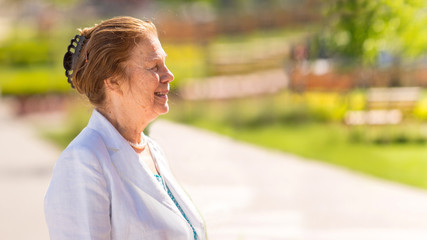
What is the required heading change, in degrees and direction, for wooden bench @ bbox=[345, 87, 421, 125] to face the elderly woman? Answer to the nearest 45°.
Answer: approximately 45° to its left

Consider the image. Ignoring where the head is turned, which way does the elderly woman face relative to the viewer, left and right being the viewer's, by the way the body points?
facing to the right of the viewer

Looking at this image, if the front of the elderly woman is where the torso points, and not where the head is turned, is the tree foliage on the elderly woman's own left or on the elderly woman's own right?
on the elderly woman's own left

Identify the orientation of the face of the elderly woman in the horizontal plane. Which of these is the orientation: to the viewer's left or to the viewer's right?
to the viewer's right

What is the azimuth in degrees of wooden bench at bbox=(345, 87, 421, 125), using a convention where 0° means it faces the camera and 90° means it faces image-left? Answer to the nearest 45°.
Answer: approximately 45°

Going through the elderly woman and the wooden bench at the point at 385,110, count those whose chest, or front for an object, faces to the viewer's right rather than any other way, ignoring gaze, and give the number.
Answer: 1
